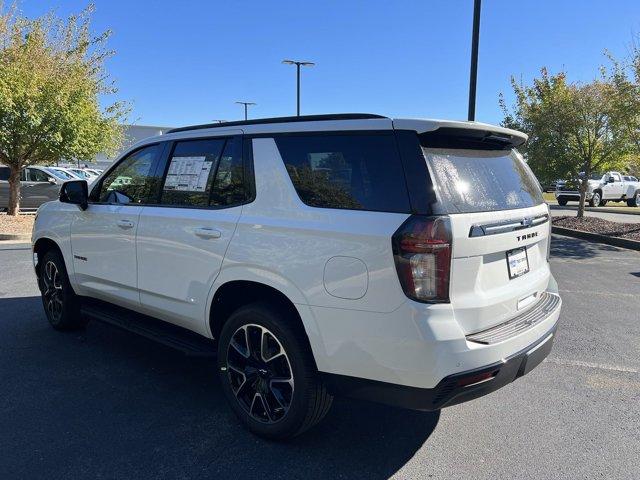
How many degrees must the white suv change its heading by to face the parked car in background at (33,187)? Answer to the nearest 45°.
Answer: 0° — it already faces it

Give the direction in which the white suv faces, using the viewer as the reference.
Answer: facing away from the viewer and to the left of the viewer

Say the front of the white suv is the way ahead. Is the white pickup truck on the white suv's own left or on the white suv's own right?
on the white suv's own right

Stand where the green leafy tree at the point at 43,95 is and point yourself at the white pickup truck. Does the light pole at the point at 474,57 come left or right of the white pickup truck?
right

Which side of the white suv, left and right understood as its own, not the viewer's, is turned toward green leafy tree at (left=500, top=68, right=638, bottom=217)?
right

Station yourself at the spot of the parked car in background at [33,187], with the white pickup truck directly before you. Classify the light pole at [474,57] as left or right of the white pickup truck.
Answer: right

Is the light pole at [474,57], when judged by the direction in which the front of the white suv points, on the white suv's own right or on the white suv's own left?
on the white suv's own right
